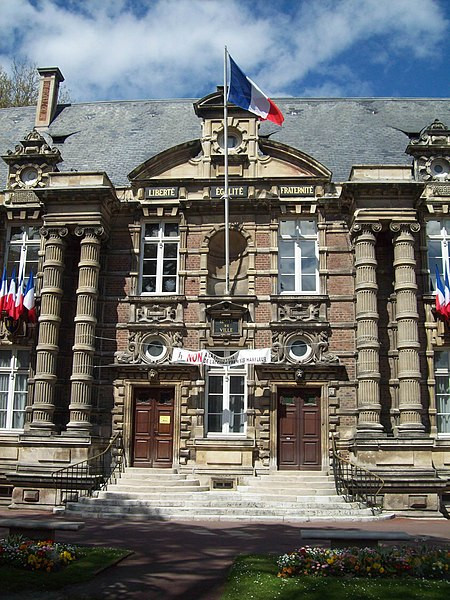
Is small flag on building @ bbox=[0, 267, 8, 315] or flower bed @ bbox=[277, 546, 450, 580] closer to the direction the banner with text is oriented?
the flower bed

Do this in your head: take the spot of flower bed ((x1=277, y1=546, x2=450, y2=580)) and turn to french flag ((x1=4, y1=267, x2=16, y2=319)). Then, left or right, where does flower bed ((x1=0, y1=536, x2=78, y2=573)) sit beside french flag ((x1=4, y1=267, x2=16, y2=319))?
left

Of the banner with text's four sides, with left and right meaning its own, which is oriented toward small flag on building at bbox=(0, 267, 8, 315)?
right

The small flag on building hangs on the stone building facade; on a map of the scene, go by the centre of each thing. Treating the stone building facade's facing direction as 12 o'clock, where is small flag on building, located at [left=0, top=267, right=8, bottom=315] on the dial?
The small flag on building is roughly at 3 o'clock from the stone building facade.

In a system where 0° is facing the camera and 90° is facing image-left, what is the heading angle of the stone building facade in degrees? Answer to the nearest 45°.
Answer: approximately 0°

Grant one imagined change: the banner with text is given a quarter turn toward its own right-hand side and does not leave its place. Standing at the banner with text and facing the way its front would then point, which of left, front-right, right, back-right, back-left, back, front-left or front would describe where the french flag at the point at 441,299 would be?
back

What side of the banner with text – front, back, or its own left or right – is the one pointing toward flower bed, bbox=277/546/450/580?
front

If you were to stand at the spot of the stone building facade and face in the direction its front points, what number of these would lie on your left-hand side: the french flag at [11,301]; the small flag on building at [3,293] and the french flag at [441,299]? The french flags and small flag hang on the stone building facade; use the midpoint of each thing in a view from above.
1

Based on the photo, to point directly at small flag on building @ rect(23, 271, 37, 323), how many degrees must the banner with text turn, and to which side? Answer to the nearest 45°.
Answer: approximately 90° to its right

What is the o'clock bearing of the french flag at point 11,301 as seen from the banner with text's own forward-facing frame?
The french flag is roughly at 3 o'clock from the banner with text.

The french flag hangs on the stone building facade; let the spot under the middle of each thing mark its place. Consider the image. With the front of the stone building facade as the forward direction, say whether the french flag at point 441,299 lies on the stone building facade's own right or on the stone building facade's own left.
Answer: on the stone building facade's own left

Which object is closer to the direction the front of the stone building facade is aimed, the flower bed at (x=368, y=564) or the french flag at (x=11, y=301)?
the flower bed

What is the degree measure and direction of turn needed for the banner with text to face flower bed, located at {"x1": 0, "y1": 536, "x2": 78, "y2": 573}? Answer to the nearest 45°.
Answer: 0° — it already faces it

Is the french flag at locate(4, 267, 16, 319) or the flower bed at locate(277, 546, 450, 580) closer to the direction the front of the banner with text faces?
the flower bed
